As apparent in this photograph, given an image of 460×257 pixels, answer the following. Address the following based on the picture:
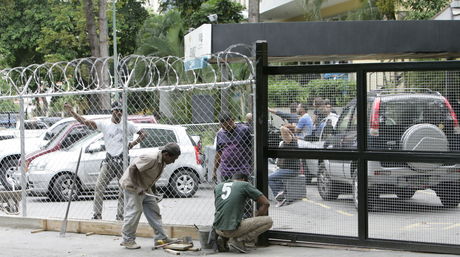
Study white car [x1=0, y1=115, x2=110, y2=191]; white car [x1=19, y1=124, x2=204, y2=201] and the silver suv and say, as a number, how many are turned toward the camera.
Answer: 0

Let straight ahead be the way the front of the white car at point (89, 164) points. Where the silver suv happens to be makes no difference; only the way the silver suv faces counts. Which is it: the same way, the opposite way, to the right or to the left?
to the right

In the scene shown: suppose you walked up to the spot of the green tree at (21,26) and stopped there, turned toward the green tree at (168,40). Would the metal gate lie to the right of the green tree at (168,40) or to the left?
right

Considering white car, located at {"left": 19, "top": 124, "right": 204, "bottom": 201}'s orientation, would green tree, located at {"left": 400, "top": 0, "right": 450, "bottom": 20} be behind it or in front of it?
behind

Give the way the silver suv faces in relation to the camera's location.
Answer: facing away from the viewer and to the left of the viewer

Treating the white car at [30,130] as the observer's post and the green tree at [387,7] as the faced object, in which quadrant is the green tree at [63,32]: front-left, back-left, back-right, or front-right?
front-left

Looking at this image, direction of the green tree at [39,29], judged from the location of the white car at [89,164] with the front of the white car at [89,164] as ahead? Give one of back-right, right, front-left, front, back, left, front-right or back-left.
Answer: right

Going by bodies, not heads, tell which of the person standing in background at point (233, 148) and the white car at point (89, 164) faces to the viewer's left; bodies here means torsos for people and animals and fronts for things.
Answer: the white car

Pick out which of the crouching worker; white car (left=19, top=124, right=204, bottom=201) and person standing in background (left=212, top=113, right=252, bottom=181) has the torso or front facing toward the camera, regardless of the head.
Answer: the person standing in background

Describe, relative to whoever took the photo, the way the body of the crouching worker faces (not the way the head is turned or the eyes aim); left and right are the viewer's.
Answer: facing away from the viewer and to the right of the viewer

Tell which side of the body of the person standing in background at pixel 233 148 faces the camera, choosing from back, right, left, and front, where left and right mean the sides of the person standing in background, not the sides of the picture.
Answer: front

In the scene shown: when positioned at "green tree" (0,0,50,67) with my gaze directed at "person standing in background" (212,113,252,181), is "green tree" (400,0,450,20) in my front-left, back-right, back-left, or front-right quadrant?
front-left

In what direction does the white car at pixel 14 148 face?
to the viewer's left
